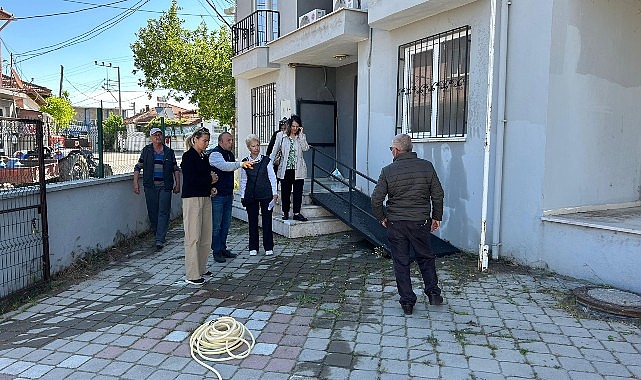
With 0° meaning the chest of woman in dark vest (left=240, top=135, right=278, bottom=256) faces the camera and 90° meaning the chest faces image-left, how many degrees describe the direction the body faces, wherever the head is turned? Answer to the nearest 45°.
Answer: approximately 0°

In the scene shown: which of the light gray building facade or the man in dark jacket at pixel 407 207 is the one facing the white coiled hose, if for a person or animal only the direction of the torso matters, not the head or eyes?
the light gray building facade

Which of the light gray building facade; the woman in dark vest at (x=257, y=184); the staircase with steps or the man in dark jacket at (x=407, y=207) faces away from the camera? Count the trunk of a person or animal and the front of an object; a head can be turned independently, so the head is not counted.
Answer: the man in dark jacket

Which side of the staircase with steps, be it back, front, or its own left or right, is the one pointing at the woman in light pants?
front

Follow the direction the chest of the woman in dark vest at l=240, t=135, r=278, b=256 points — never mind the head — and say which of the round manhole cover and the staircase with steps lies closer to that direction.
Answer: the round manhole cover

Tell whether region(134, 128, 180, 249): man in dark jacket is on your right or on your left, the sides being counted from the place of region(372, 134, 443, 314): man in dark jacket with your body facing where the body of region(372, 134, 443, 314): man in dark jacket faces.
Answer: on your left

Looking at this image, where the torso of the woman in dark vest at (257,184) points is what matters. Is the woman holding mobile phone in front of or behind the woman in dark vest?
behind

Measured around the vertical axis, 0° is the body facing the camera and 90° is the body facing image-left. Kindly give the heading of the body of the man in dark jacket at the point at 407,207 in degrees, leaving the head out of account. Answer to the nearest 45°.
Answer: approximately 180°

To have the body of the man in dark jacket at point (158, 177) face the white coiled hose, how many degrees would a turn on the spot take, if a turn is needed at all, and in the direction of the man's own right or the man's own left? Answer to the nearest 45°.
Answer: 0° — they already face it

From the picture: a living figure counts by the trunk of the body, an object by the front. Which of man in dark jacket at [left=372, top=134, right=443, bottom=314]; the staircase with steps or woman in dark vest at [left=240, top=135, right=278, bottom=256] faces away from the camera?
the man in dark jacket
